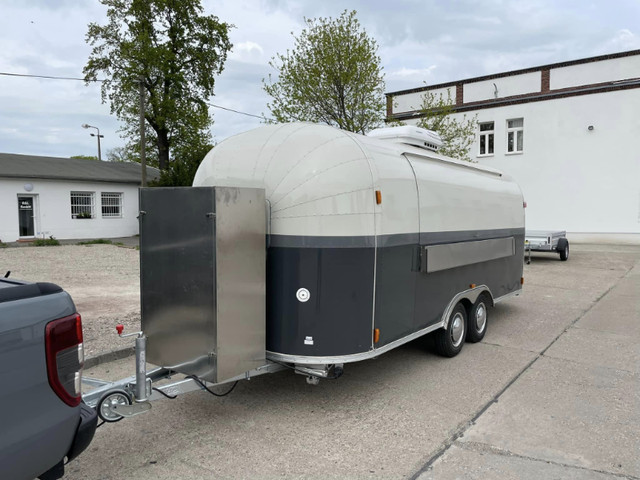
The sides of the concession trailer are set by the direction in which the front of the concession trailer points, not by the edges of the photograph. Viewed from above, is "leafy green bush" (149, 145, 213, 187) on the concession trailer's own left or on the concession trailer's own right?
on the concession trailer's own right

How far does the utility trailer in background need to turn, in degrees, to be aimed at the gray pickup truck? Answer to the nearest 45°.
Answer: approximately 45° to its left

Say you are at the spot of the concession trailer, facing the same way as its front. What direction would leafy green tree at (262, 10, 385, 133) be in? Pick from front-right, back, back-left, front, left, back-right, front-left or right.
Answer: back-right

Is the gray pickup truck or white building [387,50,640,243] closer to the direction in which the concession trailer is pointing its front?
the gray pickup truck

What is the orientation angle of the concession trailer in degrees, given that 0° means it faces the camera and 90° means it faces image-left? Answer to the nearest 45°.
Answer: approximately 45°

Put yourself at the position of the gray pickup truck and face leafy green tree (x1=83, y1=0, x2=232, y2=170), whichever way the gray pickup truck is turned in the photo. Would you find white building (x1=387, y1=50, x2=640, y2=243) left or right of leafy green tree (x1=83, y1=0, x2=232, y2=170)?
right

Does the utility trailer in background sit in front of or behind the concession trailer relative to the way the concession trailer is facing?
behind

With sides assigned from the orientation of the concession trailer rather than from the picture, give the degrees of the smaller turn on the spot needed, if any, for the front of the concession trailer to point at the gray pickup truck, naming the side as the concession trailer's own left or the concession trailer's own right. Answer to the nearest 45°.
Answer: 0° — it already faces it

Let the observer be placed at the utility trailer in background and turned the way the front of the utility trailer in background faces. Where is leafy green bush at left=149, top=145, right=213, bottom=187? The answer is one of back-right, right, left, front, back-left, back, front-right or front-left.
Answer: front-right

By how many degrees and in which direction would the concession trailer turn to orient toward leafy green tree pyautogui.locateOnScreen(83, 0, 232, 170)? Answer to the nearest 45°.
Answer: approximately 135° to its right

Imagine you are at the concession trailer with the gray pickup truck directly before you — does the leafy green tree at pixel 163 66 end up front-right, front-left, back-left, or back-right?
back-right

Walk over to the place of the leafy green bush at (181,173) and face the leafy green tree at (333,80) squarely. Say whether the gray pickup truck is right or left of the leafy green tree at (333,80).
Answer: right

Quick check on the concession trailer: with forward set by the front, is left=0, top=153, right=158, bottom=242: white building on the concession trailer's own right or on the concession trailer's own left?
on the concession trailer's own right

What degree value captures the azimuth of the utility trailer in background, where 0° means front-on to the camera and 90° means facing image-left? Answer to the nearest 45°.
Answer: approximately 45°

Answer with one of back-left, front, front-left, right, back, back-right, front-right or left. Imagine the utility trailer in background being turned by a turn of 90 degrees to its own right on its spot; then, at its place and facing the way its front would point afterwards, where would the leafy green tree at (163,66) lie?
front-left

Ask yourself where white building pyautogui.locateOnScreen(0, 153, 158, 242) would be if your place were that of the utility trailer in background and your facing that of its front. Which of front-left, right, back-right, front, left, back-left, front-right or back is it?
front-right
